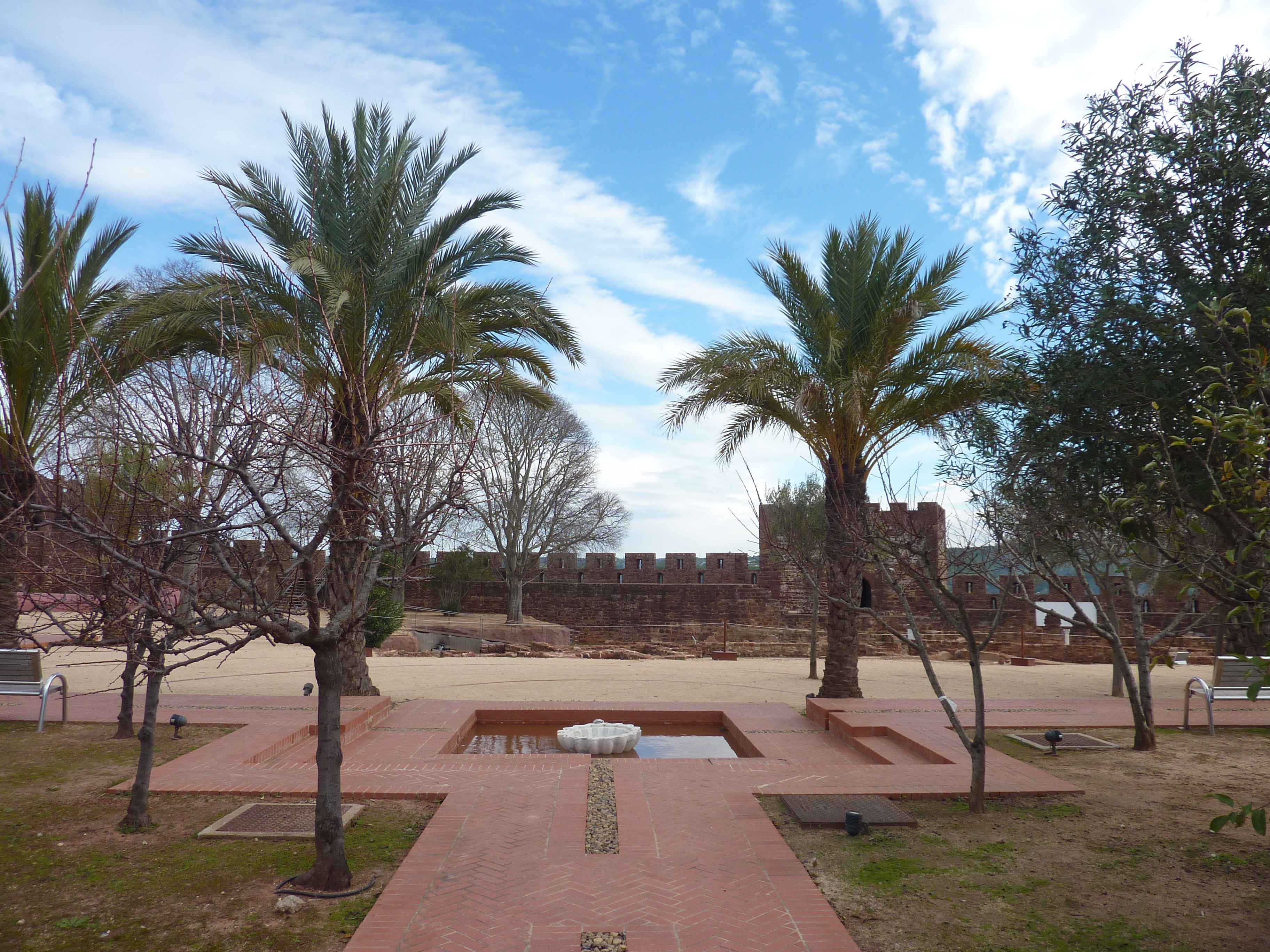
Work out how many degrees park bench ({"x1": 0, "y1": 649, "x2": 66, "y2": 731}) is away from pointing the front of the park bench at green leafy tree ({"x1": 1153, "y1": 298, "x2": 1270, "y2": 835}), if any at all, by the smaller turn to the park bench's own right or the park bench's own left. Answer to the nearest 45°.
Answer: approximately 90° to the park bench's own right

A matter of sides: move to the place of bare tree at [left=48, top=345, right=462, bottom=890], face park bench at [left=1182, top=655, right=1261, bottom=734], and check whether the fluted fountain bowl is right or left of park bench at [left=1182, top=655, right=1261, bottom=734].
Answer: left
